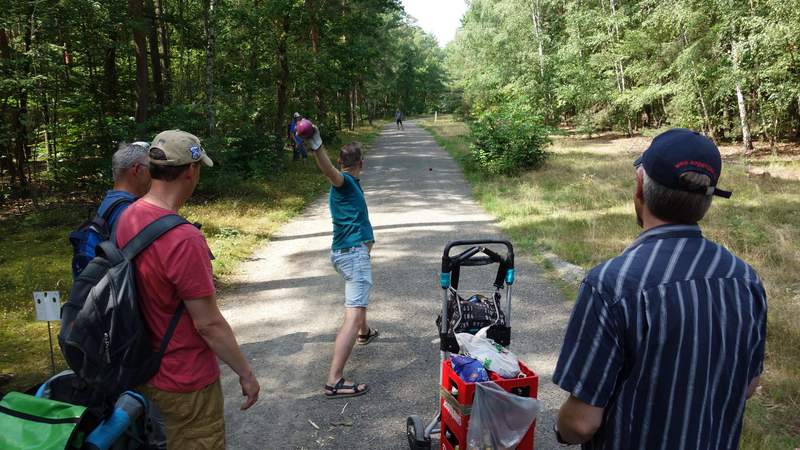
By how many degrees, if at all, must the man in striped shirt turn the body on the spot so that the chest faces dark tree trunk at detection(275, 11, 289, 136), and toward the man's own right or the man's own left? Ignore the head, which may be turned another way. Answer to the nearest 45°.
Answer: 0° — they already face it

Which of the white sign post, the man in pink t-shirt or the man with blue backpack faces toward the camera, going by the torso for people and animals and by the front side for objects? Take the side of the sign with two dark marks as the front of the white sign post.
the white sign post

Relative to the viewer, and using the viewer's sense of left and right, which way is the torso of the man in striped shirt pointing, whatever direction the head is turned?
facing away from the viewer and to the left of the viewer

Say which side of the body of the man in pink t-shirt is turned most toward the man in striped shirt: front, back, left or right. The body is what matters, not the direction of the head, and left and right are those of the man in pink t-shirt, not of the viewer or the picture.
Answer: right

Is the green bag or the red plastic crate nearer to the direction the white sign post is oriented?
the green bag

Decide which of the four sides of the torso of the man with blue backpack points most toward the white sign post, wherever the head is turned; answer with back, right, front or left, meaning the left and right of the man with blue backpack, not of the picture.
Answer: left

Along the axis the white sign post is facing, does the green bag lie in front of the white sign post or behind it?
in front

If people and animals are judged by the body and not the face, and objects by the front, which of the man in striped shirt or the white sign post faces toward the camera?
the white sign post

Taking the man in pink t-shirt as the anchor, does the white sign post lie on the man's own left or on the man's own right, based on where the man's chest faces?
on the man's own left

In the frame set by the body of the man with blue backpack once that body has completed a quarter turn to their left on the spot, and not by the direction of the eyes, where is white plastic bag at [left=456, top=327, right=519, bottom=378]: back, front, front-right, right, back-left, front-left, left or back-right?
back

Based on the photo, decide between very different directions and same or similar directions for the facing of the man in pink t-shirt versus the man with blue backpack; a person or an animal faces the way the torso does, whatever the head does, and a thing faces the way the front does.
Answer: same or similar directions

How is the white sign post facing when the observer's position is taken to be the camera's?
facing the viewer

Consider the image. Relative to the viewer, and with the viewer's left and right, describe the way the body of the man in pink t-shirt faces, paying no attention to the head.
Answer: facing away from the viewer and to the right of the viewer

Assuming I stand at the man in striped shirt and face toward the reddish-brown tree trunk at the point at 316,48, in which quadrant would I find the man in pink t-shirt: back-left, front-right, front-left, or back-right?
front-left

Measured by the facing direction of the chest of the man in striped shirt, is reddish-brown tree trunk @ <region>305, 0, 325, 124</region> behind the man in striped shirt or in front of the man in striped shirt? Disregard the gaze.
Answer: in front

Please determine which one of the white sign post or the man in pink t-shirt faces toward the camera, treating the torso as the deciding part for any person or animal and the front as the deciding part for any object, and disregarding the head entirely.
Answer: the white sign post

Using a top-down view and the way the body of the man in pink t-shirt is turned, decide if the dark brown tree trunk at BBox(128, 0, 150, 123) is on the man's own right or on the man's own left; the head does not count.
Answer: on the man's own left
